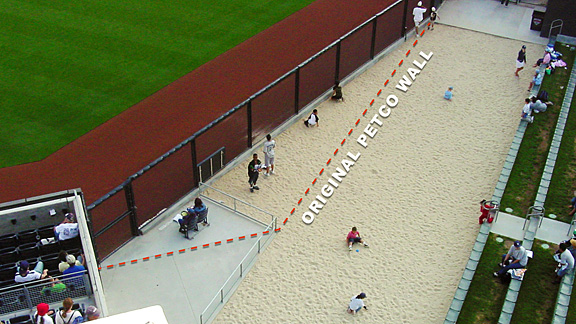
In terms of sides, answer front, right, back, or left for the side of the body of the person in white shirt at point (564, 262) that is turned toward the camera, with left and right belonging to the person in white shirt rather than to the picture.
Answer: left

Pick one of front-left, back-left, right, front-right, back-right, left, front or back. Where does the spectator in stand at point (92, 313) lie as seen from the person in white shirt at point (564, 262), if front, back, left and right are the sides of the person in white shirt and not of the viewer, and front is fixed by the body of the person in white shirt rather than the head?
front-left

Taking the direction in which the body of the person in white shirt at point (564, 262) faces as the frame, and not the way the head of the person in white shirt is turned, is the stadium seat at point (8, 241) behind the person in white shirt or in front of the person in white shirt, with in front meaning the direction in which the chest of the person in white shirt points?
in front

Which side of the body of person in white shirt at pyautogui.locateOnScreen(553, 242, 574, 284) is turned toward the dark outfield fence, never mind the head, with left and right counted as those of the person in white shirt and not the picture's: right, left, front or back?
front

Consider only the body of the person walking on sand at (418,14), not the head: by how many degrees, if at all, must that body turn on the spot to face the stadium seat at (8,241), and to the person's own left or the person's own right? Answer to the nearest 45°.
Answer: approximately 45° to the person's own right

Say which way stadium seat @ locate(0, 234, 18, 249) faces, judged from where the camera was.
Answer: facing away from the viewer

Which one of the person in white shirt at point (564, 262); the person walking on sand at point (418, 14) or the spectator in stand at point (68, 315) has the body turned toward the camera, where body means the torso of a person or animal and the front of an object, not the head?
the person walking on sand

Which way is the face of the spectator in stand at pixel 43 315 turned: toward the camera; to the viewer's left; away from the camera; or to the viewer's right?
away from the camera

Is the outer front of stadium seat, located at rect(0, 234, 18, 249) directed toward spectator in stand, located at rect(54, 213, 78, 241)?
no

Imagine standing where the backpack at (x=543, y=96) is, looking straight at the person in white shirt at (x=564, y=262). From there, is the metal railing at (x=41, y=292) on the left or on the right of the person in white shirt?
right

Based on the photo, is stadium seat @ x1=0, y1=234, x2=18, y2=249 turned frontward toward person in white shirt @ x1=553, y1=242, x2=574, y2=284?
no

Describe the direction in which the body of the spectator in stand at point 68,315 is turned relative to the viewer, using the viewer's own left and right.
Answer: facing away from the viewer

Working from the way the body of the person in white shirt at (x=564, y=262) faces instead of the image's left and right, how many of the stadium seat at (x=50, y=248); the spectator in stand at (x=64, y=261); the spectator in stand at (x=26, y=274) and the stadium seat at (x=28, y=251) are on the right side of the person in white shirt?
0

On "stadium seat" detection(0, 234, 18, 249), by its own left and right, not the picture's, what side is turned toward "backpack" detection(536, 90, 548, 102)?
right

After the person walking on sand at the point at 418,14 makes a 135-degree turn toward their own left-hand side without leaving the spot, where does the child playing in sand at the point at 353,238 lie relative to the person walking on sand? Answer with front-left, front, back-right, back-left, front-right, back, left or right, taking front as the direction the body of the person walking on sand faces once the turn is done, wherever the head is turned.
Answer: back-right

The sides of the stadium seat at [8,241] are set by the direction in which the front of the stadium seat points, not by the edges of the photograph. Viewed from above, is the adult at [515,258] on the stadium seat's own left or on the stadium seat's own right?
on the stadium seat's own right
